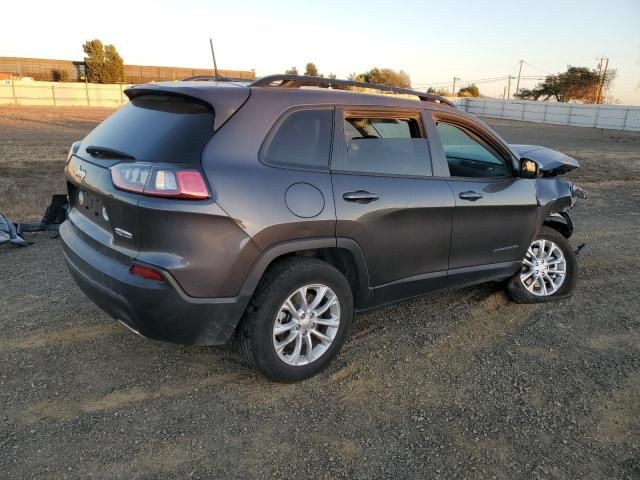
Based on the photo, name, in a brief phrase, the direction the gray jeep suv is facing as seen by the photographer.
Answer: facing away from the viewer and to the right of the viewer
